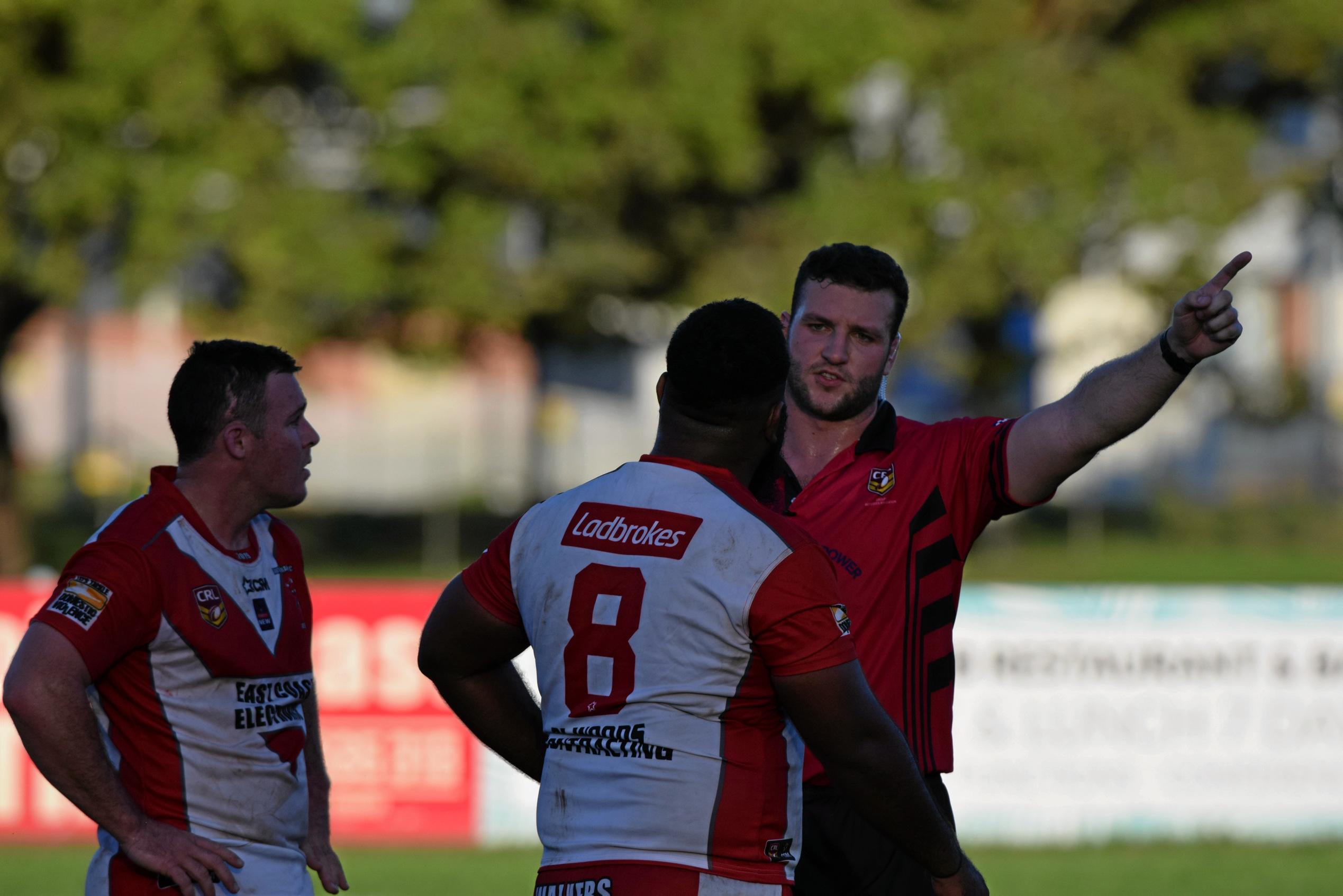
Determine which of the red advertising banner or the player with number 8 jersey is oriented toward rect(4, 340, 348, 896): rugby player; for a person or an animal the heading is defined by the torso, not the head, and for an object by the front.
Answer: the red advertising banner

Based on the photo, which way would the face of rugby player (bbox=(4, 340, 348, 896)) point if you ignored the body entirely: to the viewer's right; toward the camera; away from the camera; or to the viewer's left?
to the viewer's right

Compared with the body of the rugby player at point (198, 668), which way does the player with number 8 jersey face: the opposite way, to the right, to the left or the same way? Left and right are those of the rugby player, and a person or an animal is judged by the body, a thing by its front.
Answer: to the left

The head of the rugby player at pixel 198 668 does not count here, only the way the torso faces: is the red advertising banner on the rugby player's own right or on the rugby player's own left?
on the rugby player's own left

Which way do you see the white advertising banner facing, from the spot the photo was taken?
facing the viewer

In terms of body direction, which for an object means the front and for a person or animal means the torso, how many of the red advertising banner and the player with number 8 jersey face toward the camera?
1

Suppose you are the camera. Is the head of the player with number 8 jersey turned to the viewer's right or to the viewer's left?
to the viewer's right

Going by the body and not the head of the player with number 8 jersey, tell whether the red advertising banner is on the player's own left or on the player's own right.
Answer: on the player's own left

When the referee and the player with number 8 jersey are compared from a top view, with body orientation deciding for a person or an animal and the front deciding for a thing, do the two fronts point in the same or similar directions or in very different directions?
very different directions

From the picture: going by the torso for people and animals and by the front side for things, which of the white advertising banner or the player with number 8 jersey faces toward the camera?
the white advertising banner

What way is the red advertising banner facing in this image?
toward the camera

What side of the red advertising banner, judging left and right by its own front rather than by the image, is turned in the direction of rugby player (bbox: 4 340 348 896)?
front

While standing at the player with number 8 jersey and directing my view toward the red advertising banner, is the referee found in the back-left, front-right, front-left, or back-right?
front-right

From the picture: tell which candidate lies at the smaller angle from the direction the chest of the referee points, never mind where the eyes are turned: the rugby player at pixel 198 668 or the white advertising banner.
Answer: the rugby player

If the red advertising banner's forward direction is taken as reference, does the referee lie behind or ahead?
ahead

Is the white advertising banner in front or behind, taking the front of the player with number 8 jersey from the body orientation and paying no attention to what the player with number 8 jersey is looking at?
in front

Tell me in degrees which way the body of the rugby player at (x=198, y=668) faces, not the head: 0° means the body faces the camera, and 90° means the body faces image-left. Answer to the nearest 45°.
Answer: approximately 315°

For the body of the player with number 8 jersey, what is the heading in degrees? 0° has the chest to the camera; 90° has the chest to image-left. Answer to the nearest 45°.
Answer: approximately 225°

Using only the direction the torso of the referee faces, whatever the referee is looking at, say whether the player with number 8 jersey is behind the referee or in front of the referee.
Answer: in front
